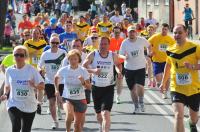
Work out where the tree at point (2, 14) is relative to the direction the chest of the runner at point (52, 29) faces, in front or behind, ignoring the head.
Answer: behind

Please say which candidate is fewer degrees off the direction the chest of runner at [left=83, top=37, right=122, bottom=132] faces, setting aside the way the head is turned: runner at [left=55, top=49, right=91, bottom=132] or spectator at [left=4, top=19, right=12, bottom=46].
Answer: the runner

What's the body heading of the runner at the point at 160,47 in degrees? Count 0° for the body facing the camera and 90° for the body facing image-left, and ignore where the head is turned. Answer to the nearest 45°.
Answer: approximately 0°

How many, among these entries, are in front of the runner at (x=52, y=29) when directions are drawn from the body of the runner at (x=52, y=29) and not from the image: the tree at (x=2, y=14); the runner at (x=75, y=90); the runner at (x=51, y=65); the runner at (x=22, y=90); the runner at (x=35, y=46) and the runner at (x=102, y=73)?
5

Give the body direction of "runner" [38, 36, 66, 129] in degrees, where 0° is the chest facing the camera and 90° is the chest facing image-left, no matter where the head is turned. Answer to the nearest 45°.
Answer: approximately 0°

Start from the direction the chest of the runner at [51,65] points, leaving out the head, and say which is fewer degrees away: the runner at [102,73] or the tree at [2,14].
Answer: the runner
